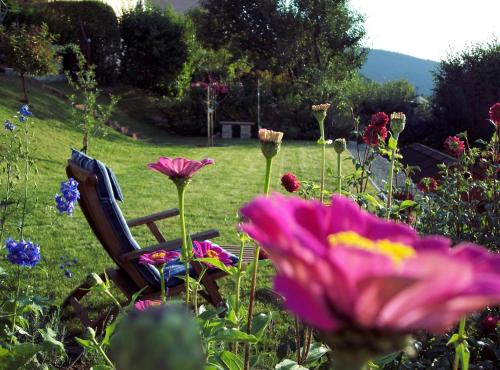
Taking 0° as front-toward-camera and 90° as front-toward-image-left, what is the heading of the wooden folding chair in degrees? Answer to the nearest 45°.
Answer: approximately 225°

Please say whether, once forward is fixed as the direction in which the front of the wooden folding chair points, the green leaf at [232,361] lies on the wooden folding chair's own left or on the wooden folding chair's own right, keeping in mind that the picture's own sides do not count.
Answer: on the wooden folding chair's own right

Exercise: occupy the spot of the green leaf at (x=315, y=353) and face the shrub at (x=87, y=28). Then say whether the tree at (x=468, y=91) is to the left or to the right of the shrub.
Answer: right

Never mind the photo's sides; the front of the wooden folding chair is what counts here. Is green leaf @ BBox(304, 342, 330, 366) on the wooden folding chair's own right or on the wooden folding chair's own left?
on the wooden folding chair's own right

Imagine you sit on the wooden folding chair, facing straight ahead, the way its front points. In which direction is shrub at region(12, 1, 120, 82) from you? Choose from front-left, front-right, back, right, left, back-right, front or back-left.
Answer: front-left

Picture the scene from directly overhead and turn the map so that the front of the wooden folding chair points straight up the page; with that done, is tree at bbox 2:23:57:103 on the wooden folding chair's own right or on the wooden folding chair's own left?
on the wooden folding chair's own left

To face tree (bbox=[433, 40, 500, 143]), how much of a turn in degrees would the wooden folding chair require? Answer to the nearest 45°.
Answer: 0° — it already faces it
